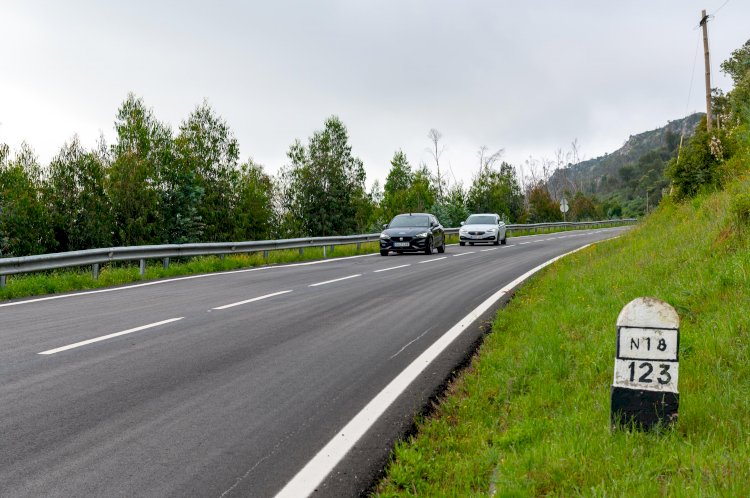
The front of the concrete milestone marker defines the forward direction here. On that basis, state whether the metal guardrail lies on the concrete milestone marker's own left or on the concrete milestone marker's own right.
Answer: on the concrete milestone marker's own right

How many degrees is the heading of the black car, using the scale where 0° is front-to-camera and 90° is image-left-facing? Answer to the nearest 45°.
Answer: approximately 45°

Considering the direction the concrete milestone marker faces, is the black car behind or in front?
behind

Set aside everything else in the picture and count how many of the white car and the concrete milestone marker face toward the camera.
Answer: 2

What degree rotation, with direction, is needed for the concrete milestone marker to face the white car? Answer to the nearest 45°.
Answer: approximately 180°

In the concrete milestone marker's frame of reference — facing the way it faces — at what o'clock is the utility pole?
The utility pole is roughly at 6 o'clock from the concrete milestone marker.

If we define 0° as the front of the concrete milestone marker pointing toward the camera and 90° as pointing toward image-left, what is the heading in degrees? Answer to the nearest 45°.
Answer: approximately 0°
